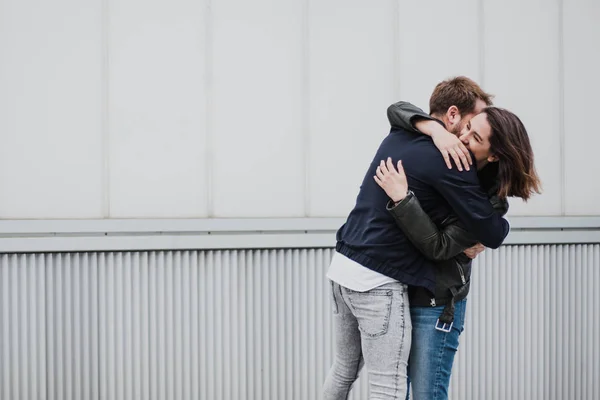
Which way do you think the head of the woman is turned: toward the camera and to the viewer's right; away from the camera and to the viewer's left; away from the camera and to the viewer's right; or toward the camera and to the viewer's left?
toward the camera and to the viewer's left

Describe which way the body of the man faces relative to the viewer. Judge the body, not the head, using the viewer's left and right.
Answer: facing away from the viewer and to the right of the viewer
